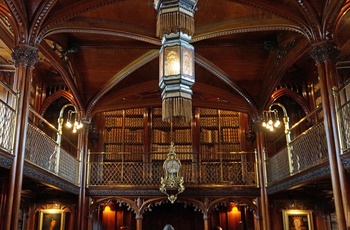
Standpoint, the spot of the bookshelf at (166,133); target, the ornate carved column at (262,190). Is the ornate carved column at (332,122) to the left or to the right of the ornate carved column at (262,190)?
right

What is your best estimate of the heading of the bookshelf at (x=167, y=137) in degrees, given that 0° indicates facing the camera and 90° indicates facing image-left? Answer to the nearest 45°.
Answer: approximately 0°

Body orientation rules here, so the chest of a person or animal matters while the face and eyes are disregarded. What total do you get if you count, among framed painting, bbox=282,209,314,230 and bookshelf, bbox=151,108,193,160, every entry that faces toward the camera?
2

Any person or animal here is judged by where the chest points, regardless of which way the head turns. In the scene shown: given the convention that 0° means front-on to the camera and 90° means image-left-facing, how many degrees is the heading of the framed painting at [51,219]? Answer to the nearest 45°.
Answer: approximately 0°
